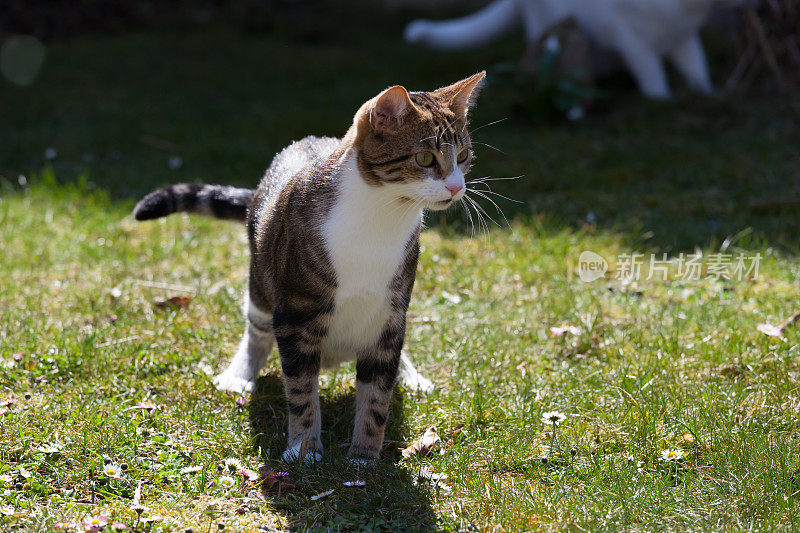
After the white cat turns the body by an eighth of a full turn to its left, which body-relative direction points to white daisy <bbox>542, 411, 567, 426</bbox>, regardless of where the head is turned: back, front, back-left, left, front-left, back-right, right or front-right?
back-right

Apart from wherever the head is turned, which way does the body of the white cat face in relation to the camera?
to the viewer's right

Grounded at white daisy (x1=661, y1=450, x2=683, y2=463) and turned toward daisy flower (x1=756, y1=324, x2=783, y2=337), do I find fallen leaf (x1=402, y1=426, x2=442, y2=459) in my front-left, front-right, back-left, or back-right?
back-left

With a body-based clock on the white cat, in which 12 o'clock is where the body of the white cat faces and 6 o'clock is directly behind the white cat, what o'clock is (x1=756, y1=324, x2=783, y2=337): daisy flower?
The daisy flower is roughly at 3 o'clock from the white cat.

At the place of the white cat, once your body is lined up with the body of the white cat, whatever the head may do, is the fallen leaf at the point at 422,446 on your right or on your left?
on your right

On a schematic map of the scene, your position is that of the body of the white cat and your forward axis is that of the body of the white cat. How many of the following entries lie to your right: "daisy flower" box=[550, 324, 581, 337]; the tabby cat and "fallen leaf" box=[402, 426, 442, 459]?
3
